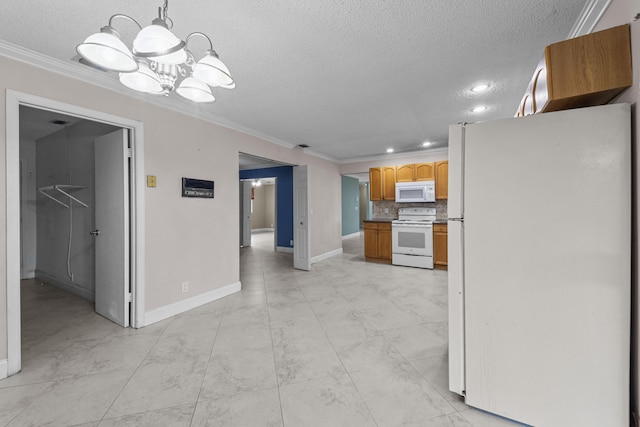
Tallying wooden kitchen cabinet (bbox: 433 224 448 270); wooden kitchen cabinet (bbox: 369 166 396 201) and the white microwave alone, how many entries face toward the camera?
3

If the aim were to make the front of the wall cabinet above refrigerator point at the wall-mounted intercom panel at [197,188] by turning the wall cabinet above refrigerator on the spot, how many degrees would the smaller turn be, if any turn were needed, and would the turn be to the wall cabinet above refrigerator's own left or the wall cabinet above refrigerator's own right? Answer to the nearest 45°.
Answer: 0° — it already faces it

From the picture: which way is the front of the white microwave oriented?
toward the camera

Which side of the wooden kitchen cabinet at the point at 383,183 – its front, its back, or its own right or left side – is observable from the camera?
front

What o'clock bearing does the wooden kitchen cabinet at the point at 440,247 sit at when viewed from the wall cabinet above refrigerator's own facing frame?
The wooden kitchen cabinet is roughly at 2 o'clock from the wall cabinet above refrigerator.

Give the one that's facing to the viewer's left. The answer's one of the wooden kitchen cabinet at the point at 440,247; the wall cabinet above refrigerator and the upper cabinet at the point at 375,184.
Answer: the wall cabinet above refrigerator

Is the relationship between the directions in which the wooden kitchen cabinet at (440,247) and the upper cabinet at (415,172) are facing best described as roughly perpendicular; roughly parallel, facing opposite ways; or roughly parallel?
roughly parallel

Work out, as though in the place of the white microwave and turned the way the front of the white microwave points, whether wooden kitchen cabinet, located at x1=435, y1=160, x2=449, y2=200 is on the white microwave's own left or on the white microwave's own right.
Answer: on the white microwave's own left

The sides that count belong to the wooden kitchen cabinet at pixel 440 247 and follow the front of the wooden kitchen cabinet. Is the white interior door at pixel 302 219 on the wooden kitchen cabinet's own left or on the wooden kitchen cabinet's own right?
on the wooden kitchen cabinet's own right

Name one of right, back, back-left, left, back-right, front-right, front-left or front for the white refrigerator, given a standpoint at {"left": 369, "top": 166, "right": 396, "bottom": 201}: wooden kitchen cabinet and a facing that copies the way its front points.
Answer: front

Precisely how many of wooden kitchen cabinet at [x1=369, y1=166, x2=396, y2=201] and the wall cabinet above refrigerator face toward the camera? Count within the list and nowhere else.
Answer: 1

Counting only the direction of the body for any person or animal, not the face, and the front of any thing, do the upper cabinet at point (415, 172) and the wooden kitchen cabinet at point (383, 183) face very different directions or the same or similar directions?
same or similar directions

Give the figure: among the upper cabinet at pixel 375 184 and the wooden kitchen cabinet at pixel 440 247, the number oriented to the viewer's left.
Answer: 0

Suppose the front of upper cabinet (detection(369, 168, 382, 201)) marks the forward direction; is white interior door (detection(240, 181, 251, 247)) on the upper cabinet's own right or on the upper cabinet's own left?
on the upper cabinet's own right

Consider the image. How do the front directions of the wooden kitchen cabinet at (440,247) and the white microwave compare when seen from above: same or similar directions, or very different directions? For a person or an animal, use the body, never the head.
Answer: same or similar directions
